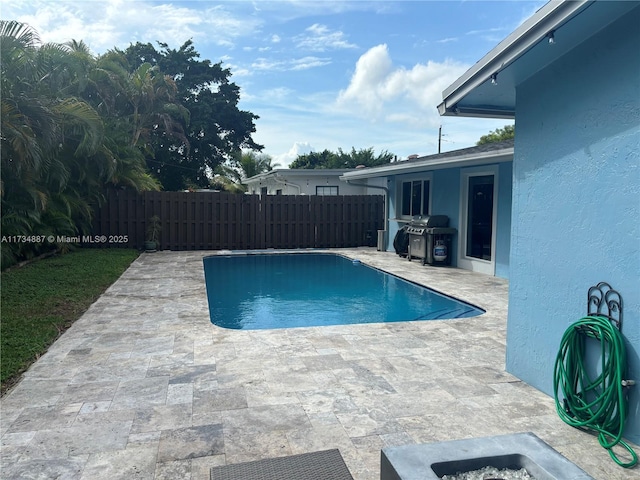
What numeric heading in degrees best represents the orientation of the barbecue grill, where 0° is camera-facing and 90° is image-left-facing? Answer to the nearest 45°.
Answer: approximately 45°

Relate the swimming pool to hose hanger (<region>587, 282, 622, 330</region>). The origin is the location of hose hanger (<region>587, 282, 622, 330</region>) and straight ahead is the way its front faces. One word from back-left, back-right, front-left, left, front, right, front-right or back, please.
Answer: right

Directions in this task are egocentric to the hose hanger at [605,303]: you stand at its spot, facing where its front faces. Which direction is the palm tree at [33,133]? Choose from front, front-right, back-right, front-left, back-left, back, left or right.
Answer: front-right

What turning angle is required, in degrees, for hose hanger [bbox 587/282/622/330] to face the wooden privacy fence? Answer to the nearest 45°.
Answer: approximately 90° to its right

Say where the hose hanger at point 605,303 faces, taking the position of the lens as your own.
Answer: facing the viewer and to the left of the viewer

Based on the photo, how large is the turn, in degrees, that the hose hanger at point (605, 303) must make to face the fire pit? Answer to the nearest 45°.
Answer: approximately 45° to its left

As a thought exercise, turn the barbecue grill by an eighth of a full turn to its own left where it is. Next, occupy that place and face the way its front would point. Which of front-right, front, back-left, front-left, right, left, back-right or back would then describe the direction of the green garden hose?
front

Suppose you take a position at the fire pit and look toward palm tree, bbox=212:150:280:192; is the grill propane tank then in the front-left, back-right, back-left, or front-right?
front-right

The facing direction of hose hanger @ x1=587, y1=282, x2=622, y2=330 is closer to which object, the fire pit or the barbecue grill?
the fire pit

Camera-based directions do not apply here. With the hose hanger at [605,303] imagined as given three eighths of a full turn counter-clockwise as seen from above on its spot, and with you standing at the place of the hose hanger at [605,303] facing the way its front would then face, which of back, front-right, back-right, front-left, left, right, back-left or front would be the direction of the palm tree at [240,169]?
back-left

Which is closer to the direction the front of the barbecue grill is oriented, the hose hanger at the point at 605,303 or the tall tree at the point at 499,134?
the hose hanger

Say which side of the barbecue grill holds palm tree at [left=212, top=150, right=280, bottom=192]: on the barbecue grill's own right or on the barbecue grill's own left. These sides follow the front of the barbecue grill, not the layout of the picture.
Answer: on the barbecue grill's own right

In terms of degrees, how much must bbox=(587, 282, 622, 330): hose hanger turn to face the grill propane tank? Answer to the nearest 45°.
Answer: approximately 90° to its right

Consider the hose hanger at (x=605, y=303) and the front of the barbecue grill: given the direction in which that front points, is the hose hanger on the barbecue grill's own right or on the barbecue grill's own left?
on the barbecue grill's own left

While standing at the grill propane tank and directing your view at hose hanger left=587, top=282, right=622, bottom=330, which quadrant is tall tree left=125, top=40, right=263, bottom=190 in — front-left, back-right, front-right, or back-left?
back-right

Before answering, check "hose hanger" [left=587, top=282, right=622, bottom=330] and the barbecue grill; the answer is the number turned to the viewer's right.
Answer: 0

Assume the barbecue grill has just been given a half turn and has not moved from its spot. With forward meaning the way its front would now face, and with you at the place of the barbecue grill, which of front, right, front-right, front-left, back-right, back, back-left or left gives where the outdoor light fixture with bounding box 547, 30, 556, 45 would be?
back-right
